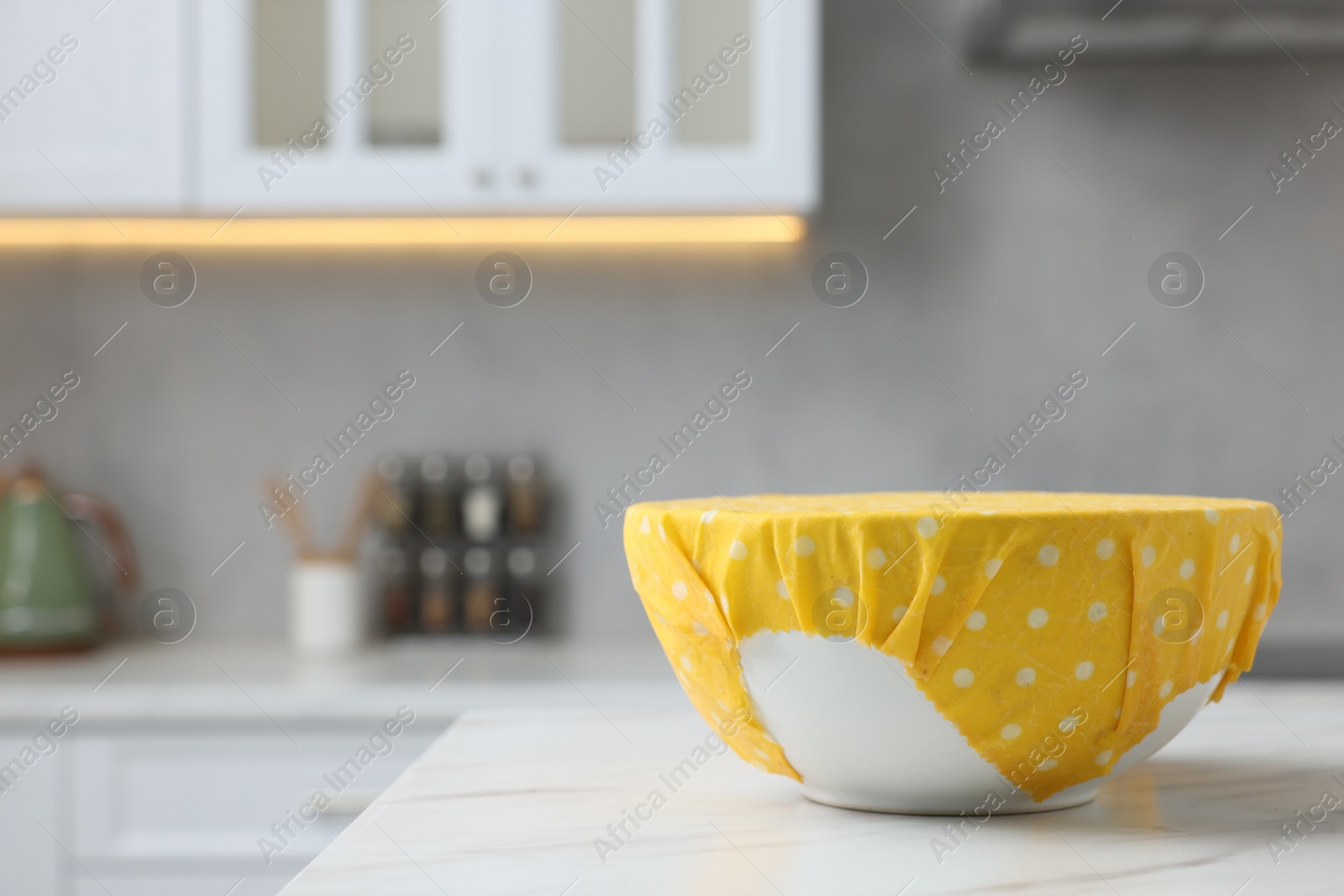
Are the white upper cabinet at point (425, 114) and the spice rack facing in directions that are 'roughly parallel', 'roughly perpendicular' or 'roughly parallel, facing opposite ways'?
roughly parallel

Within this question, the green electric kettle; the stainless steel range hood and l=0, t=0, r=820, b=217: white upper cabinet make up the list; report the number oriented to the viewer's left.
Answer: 1

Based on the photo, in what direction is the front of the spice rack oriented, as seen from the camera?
facing the viewer

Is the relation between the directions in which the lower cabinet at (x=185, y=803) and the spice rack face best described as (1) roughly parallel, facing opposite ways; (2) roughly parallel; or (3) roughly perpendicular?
roughly parallel

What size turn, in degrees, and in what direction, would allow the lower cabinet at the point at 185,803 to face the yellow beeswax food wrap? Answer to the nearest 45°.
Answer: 0° — it already faces it

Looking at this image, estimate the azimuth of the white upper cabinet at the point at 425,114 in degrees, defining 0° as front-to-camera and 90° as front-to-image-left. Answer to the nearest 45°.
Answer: approximately 0°

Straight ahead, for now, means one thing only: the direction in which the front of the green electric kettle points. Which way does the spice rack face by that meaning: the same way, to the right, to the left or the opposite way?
to the left

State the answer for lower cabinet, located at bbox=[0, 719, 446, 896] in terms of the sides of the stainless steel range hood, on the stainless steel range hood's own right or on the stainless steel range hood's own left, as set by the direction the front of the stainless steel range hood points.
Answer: on the stainless steel range hood's own right

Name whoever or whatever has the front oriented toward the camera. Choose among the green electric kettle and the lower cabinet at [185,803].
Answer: the lower cabinet

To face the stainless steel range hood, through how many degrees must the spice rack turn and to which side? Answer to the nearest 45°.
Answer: approximately 90° to its left

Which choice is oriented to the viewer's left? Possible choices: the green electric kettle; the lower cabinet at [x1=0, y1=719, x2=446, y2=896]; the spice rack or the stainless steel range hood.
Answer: the green electric kettle

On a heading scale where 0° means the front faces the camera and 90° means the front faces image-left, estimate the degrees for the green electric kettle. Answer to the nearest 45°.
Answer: approximately 90°

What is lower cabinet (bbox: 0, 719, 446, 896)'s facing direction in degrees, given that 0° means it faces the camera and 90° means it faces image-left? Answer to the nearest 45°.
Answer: approximately 0°
